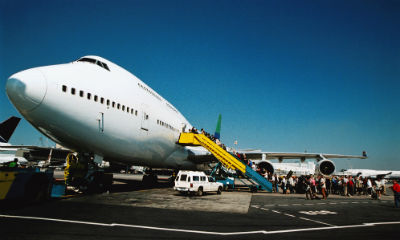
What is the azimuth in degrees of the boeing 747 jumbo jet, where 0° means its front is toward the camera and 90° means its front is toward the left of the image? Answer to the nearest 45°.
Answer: approximately 45°
